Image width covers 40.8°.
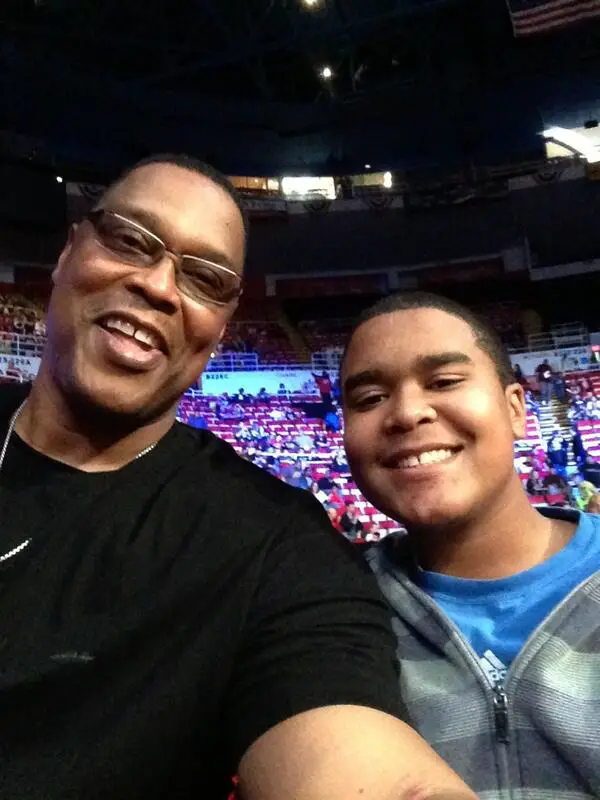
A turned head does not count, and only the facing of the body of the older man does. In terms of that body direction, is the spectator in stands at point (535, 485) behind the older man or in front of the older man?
behind

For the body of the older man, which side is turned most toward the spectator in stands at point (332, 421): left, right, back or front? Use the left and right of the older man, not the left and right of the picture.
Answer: back

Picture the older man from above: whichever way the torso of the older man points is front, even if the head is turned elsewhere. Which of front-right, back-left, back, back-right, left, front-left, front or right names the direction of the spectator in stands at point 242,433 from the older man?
back

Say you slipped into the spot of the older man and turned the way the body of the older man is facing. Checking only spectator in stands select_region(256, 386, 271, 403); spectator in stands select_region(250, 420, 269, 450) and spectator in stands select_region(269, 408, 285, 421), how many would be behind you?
3

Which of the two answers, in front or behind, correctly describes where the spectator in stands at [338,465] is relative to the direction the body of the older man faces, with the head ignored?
behind

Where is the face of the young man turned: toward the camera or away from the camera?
toward the camera

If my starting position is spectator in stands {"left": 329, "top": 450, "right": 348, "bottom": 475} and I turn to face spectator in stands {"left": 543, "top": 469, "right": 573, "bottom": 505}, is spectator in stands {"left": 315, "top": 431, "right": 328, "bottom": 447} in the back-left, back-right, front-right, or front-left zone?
back-left

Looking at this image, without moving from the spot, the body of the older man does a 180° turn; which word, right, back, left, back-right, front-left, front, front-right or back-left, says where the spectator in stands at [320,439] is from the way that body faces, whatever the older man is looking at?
front

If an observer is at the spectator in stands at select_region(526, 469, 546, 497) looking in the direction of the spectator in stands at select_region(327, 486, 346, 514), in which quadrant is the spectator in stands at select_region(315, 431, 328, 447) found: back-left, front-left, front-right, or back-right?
front-right

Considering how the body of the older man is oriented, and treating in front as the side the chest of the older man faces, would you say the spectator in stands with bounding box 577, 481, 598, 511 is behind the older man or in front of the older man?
behind

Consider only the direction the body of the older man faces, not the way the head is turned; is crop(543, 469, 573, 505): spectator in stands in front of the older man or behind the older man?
behind

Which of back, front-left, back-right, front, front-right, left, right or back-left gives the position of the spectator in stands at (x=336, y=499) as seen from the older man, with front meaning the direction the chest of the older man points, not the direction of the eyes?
back

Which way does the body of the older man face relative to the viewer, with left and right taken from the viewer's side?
facing the viewer

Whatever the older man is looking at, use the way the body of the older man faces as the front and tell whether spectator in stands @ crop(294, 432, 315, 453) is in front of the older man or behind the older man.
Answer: behind
